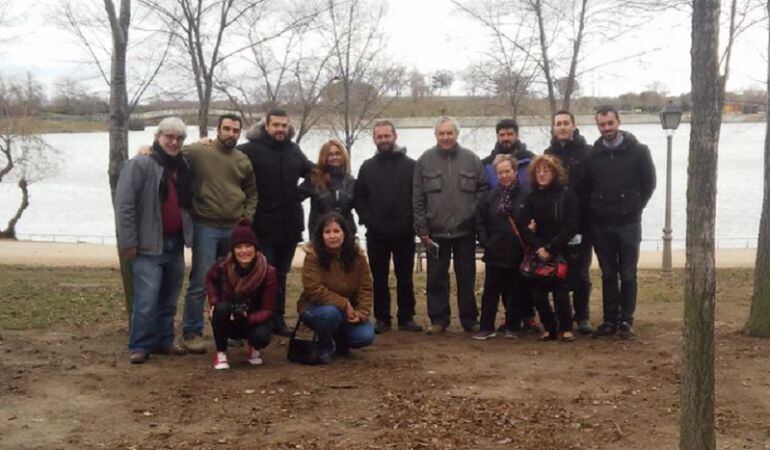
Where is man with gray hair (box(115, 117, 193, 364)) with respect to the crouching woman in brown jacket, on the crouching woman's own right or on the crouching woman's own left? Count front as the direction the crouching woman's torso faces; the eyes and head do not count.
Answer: on the crouching woman's own right

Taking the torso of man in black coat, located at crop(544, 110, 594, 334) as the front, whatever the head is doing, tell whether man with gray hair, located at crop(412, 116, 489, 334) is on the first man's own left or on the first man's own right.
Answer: on the first man's own right

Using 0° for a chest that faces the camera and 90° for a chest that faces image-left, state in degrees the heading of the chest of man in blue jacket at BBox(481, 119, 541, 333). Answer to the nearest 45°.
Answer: approximately 0°

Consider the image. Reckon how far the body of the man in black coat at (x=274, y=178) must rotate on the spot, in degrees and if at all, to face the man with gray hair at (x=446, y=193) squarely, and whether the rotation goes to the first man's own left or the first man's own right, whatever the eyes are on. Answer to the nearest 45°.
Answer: approximately 90° to the first man's own left

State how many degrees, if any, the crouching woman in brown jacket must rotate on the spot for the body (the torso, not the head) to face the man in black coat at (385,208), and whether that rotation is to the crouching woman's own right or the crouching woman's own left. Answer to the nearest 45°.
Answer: approximately 180°

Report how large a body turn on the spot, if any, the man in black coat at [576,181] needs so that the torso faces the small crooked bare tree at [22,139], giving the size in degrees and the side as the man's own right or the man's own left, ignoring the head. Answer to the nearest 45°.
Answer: approximately 135° to the man's own right

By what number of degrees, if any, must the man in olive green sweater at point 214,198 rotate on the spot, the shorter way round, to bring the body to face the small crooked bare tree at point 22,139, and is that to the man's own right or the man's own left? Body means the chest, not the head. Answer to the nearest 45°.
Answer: approximately 180°

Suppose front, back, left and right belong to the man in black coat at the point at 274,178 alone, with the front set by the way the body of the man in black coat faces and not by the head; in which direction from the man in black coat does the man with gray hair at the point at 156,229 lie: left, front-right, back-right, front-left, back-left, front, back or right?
front-right

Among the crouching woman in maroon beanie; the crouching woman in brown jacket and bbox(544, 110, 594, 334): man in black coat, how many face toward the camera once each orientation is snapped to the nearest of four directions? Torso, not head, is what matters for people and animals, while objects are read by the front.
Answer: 3

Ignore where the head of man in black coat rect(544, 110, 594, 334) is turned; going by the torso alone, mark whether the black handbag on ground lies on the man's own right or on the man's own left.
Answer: on the man's own right

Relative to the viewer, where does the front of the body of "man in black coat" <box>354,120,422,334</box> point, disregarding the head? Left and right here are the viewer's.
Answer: facing the viewer

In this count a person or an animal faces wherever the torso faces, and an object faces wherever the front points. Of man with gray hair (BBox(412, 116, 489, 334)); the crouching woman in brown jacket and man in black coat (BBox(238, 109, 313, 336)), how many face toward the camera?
3

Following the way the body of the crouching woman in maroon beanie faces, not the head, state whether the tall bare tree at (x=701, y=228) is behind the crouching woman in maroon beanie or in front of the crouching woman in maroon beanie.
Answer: in front

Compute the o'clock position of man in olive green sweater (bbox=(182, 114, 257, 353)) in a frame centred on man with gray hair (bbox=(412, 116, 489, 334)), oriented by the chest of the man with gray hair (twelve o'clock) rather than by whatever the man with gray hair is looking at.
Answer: The man in olive green sweater is roughly at 2 o'clock from the man with gray hair.
